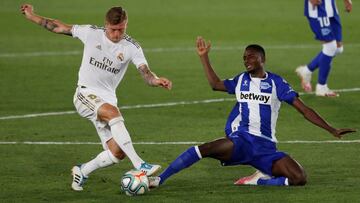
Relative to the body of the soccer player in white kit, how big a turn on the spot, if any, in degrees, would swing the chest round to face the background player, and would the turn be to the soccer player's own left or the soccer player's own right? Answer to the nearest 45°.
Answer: approximately 90° to the soccer player's own left

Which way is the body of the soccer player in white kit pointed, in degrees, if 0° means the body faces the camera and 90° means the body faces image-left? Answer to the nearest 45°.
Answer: approximately 315°

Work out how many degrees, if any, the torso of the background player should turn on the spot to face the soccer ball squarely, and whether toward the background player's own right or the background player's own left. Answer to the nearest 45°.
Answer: approximately 45° to the background player's own right

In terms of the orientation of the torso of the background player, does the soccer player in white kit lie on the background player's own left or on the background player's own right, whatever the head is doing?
on the background player's own right
